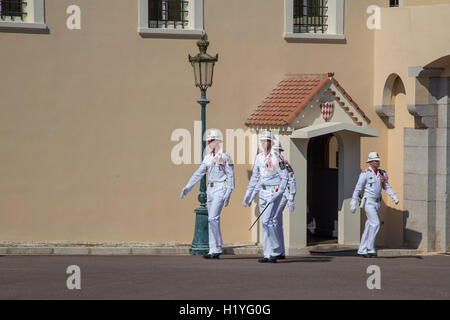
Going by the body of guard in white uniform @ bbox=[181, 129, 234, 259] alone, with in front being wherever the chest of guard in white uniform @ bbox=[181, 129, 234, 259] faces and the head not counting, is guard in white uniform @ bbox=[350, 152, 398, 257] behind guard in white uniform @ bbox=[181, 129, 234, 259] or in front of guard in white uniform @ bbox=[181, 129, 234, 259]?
behind

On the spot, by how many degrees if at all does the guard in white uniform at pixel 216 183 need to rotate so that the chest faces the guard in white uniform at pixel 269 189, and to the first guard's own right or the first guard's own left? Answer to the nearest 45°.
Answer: approximately 90° to the first guard's own left

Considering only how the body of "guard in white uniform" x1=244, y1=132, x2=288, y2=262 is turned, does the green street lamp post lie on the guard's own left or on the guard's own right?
on the guard's own right

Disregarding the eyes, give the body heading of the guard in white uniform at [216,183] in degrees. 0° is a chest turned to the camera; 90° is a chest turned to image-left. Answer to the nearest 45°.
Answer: approximately 45°

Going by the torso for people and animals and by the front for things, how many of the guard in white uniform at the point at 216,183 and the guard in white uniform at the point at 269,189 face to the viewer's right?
0
